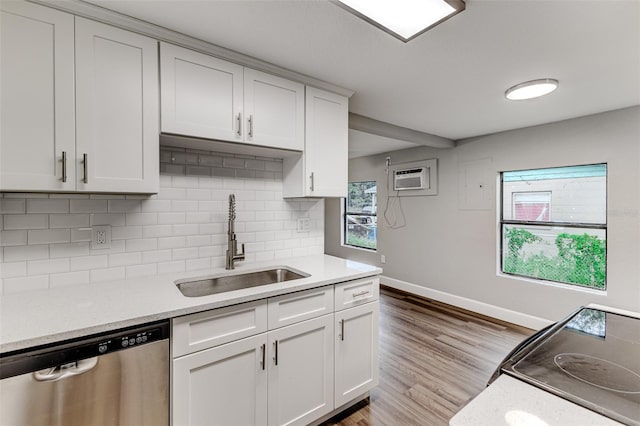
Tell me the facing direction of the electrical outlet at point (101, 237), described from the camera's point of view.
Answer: facing the viewer

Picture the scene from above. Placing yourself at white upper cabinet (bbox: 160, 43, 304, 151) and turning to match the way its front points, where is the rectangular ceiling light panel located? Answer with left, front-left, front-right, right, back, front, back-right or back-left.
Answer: front

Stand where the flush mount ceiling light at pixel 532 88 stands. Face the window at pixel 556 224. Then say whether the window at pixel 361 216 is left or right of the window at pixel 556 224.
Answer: left

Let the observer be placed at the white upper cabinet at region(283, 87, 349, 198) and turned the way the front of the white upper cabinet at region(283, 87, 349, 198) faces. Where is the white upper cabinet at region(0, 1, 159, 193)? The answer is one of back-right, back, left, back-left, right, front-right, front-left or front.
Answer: right

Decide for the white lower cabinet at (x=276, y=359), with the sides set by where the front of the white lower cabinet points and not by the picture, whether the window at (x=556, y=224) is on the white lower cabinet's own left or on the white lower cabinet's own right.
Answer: on the white lower cabinet's own left

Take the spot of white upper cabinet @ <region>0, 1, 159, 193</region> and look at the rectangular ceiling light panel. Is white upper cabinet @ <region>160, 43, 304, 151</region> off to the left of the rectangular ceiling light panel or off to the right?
left

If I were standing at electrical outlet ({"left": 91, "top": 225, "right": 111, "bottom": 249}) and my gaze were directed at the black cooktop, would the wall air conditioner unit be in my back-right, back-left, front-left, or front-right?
front-left

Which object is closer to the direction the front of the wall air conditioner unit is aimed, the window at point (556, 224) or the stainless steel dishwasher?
the stainless steel dishwasher

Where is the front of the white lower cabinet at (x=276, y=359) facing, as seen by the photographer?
facing the viewer and to the right of the viewer

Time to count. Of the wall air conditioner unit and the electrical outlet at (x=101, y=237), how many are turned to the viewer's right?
0
